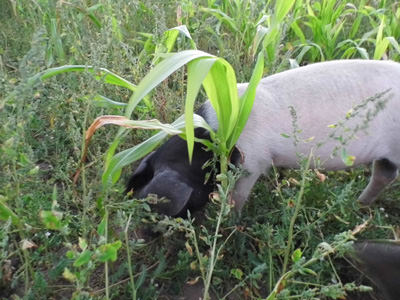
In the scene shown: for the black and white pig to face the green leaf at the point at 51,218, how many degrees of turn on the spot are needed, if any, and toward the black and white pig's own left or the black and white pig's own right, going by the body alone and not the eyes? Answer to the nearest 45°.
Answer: approximately 45° to the black and white pig's own left

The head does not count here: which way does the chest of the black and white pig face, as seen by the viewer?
to the viewer's left

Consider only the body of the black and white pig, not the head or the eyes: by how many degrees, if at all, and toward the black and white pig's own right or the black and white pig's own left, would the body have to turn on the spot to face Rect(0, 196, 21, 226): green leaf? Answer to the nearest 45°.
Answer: approximately 45° to the black and white pig's own left

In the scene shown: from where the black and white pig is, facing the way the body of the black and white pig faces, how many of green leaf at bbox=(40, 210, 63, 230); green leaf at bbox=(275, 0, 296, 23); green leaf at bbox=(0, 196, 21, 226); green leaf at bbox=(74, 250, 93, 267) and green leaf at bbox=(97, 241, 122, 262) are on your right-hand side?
1

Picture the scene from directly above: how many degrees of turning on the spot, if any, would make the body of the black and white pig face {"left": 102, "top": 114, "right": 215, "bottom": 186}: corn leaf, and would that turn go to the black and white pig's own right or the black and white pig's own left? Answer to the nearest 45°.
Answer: approximately 45° to the black and white pig's own left

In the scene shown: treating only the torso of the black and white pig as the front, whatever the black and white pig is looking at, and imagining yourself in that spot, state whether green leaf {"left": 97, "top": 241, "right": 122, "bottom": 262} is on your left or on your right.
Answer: on your left

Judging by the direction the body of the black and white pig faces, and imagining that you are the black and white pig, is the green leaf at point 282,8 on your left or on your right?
on your right
